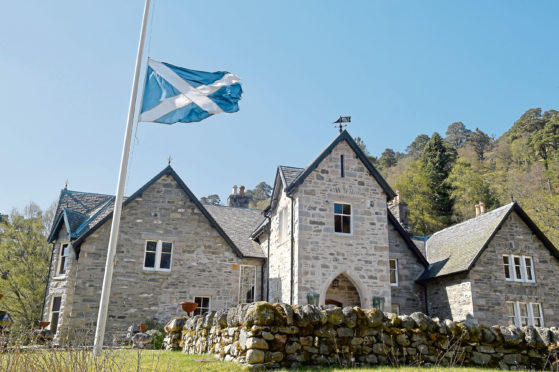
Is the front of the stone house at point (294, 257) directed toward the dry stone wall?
yes

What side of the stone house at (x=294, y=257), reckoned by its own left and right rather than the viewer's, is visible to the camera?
front

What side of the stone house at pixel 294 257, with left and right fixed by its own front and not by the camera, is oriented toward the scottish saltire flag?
front

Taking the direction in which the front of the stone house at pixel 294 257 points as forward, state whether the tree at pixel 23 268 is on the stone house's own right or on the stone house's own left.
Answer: on the stone house's own right

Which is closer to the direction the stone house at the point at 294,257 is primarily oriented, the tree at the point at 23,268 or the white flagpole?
the white flagpole

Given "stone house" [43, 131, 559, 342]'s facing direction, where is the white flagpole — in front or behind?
in front

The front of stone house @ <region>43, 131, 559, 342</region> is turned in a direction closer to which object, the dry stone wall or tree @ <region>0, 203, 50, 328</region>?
the dry stone wall
